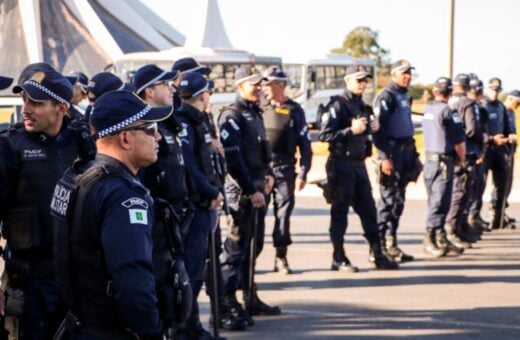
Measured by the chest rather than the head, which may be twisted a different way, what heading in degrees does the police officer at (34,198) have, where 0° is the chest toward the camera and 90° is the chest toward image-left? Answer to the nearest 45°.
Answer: approximately 0°

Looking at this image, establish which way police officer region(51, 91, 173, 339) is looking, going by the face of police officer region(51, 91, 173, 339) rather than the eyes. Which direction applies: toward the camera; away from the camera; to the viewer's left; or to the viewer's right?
to the viewer's right

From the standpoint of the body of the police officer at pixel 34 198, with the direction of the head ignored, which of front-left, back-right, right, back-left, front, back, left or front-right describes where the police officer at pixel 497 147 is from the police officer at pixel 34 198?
back-left

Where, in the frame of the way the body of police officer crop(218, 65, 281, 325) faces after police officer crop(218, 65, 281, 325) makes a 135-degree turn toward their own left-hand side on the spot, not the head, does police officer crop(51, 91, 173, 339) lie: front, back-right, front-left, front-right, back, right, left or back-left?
back

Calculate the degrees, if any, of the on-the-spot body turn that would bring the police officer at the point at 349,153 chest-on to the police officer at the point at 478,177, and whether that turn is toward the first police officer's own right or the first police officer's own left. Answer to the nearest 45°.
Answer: approximately 90° to the first police officer's own left

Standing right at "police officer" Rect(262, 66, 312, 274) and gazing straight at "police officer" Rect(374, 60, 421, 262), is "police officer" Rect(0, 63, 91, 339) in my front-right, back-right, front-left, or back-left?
back-right

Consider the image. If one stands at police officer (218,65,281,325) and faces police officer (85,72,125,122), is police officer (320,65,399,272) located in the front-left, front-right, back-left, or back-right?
back-right

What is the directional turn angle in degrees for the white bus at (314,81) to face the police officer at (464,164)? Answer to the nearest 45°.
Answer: approximately 45° to its left

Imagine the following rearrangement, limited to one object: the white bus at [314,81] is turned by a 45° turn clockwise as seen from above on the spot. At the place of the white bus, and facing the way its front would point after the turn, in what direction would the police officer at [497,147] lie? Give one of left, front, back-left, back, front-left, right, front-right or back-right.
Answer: left
